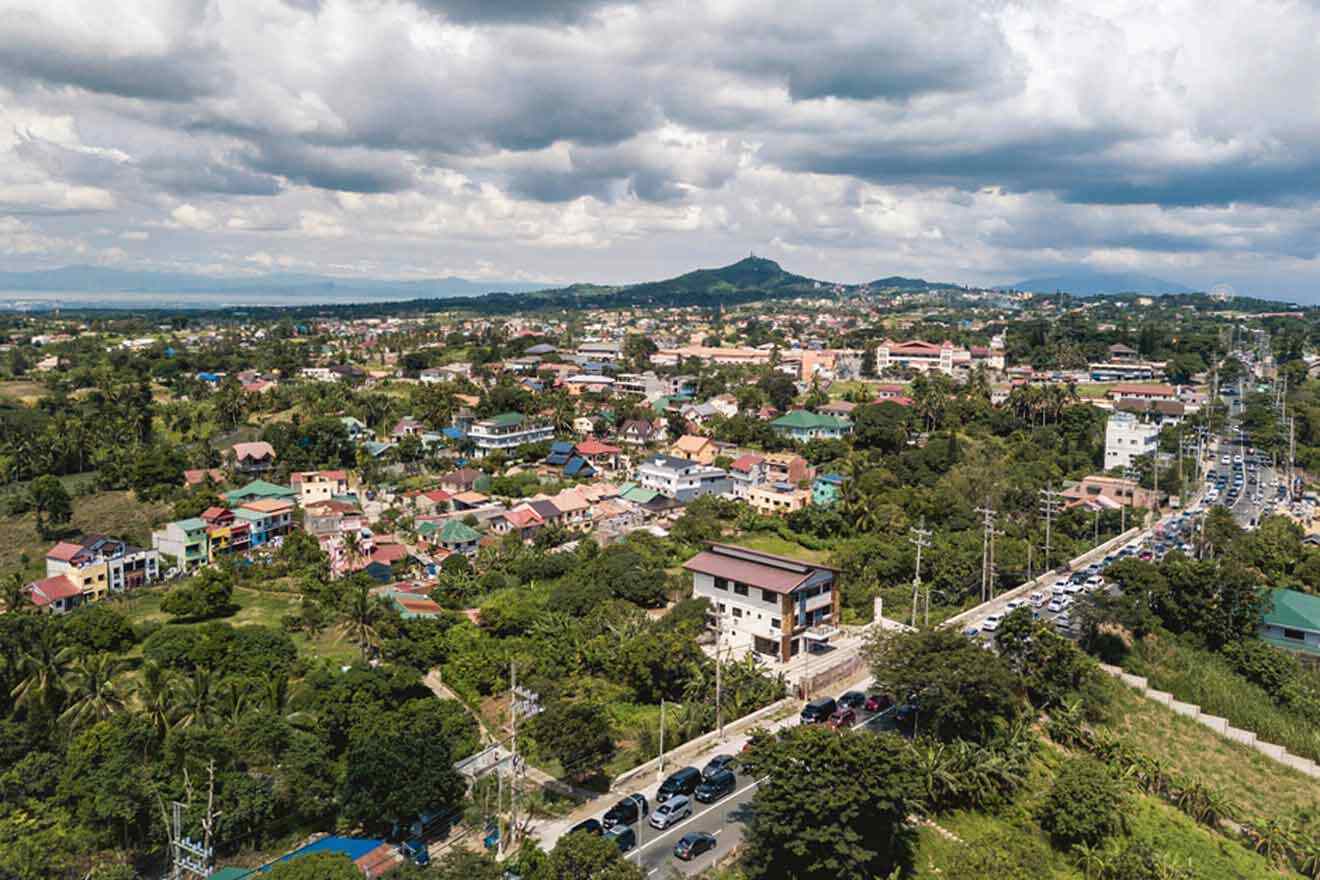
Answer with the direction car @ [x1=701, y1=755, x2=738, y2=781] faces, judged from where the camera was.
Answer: facing the viewer and to the left of the viewer

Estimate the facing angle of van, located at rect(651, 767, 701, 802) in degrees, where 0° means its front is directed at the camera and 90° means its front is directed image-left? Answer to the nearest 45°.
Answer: approximately 45°

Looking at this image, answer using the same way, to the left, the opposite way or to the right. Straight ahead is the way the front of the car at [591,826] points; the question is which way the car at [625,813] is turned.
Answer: the same way

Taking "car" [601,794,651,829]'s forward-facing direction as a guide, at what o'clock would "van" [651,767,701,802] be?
"van" [651,767,701,802] is roughly at 6 o'clock from "car" [601,794,651,829].

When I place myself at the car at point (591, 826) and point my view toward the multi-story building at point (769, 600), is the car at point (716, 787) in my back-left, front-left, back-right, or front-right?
front-right

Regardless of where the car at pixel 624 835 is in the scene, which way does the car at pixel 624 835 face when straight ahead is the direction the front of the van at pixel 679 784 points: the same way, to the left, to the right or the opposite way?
the same way

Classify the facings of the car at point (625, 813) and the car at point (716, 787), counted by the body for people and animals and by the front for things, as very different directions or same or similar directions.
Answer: same or similar directions

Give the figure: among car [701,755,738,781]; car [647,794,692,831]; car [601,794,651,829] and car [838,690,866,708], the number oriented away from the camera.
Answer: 0

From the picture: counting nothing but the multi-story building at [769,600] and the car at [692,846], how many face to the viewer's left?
0

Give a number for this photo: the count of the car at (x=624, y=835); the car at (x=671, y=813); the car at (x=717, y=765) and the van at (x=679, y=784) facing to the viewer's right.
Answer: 0

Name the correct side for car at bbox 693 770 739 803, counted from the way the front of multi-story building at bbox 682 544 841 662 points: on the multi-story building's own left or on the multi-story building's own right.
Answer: on the multi-story building's own right

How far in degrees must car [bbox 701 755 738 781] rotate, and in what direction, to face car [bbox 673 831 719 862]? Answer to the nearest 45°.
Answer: approximately 45° to its left

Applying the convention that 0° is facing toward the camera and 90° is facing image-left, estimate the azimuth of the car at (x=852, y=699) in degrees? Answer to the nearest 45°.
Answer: approximately 45°
